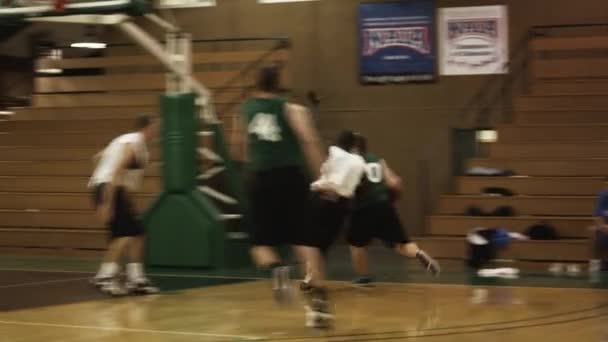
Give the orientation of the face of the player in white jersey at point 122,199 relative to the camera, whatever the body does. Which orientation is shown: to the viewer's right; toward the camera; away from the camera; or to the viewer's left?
to the viewer's right

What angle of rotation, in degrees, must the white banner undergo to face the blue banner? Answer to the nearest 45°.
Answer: approximately 90° to its right

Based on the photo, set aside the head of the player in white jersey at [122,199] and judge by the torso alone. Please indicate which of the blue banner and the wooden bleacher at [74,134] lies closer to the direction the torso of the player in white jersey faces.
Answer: the blue banner

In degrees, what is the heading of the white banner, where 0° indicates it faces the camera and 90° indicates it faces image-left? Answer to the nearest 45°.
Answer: approximately 0°

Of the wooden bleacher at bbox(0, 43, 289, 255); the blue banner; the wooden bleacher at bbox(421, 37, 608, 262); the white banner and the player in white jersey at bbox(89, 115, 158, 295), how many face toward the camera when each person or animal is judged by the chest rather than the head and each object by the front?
4

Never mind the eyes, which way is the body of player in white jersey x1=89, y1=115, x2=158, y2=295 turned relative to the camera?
to the viewer's right

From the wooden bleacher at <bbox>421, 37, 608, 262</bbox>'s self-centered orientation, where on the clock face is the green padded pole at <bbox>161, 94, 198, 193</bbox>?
The green padded pole is roughly at 2 o'clock from the wooden bleacher.

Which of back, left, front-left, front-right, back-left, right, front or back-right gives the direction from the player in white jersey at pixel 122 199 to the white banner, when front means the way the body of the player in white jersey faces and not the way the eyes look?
front-left

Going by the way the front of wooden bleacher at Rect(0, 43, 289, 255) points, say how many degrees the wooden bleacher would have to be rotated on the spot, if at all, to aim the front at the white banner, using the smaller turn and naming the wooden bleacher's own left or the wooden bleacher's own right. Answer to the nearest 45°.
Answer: approximately 90° to the wooden bleacher's own left

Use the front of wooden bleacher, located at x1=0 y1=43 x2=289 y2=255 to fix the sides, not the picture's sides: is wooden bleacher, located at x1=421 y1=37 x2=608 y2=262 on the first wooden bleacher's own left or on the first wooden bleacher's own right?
on the first wooden bleacher's own left
